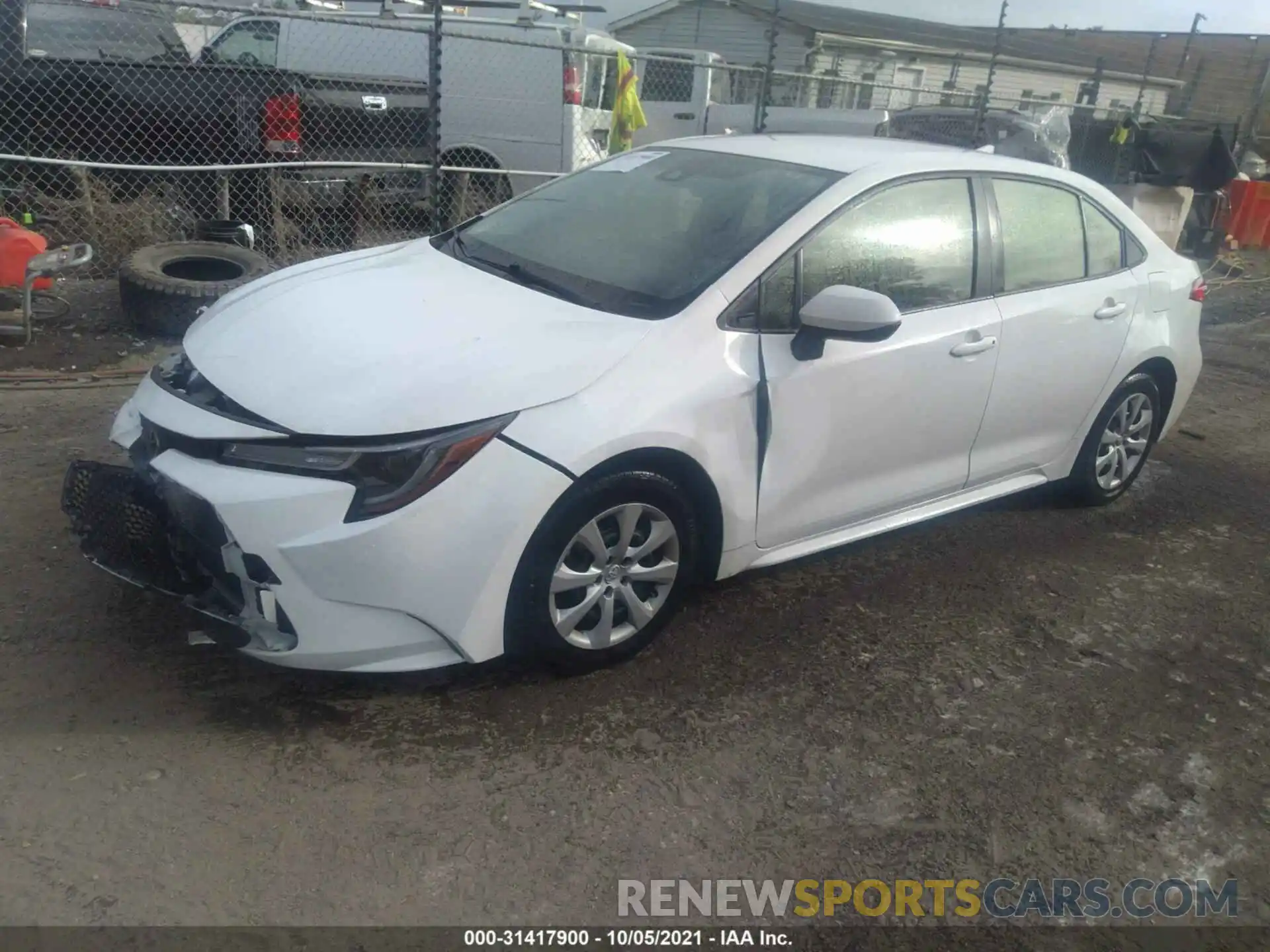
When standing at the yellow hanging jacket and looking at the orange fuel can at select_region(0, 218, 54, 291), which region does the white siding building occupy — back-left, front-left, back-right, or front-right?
back-right

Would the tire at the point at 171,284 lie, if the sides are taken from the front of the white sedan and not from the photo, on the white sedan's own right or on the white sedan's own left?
on the white sedan's own right

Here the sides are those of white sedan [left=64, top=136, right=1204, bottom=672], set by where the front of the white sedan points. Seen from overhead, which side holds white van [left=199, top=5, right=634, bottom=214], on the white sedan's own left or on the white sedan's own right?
on the white sedan's own right

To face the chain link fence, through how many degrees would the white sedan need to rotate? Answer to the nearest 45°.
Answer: approximately 90° to its right

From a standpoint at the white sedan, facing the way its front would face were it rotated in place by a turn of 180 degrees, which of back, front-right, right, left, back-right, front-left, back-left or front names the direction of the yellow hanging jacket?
front-left

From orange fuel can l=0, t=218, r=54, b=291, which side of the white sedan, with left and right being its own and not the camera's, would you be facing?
right

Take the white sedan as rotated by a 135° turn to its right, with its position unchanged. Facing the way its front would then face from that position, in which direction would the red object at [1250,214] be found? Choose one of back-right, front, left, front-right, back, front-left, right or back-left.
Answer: front-right

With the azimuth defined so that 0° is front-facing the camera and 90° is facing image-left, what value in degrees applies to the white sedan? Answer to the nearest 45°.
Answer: approximately 45°

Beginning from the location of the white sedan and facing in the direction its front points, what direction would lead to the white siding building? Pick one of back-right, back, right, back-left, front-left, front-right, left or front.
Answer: back-right
